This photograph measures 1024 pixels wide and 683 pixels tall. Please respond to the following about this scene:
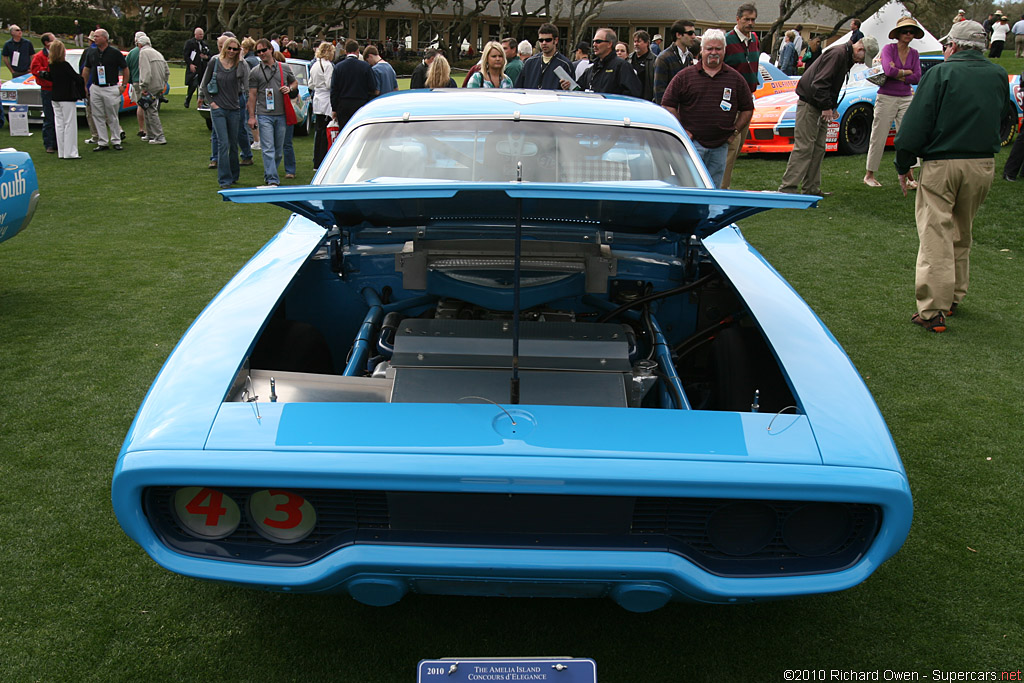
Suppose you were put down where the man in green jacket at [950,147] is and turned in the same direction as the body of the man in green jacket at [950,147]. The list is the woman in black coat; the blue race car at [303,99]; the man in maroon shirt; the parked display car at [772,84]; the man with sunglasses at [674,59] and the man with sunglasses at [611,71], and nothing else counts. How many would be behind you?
0

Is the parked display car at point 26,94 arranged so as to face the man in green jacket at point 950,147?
no

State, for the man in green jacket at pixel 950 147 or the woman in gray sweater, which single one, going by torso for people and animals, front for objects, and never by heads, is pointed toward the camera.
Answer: the woman in gray sweater

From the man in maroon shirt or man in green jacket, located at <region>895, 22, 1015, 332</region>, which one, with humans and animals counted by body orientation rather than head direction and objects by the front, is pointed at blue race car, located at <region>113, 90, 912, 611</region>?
the man in maroon shirt

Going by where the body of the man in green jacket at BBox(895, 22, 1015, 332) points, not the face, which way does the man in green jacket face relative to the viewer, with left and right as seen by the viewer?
facing away from the viewer and to the left of the viewer

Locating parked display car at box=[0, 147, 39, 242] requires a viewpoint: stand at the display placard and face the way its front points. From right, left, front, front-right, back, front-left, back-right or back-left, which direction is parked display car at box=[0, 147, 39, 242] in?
back-right

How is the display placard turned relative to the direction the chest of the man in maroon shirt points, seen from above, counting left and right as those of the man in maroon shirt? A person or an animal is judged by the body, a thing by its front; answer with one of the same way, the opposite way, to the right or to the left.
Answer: the same way

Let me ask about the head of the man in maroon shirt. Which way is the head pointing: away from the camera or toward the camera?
toward the camera

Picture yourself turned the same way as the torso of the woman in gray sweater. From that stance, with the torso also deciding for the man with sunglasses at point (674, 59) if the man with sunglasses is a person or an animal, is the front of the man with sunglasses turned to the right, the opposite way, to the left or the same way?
the same way

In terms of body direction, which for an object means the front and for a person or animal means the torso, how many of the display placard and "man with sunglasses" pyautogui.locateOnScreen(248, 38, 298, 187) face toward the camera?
2

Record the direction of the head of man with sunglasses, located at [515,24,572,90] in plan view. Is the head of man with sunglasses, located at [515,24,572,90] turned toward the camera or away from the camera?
toward the camera

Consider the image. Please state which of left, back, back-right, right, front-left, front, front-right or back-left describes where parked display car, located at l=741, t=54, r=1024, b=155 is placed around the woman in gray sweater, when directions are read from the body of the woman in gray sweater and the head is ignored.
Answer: left

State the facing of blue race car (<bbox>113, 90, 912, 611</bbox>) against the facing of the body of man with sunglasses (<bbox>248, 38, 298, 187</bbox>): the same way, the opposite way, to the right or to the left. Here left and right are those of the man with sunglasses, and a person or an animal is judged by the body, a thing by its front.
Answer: the same way

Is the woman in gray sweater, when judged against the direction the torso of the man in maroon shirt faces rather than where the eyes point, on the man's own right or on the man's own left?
on the man's own right

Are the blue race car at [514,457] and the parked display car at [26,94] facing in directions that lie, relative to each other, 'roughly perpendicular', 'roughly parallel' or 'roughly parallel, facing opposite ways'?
roughly parallel

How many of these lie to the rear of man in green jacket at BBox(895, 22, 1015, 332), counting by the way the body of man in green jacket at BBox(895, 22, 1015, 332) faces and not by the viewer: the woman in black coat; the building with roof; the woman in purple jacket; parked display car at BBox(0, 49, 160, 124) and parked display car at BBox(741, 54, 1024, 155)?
0

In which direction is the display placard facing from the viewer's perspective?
toward the camera

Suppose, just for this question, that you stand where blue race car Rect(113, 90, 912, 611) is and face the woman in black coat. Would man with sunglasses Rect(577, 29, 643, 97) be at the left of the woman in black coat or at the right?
right

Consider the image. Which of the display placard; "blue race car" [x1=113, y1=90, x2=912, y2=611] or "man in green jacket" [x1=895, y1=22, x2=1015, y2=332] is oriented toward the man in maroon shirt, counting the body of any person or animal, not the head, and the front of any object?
the man in green jacket

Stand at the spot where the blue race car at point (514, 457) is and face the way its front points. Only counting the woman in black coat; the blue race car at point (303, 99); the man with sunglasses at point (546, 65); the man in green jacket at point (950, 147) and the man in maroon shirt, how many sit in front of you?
0

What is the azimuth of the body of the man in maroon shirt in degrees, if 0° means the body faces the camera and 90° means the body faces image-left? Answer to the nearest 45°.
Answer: approximately 0°
